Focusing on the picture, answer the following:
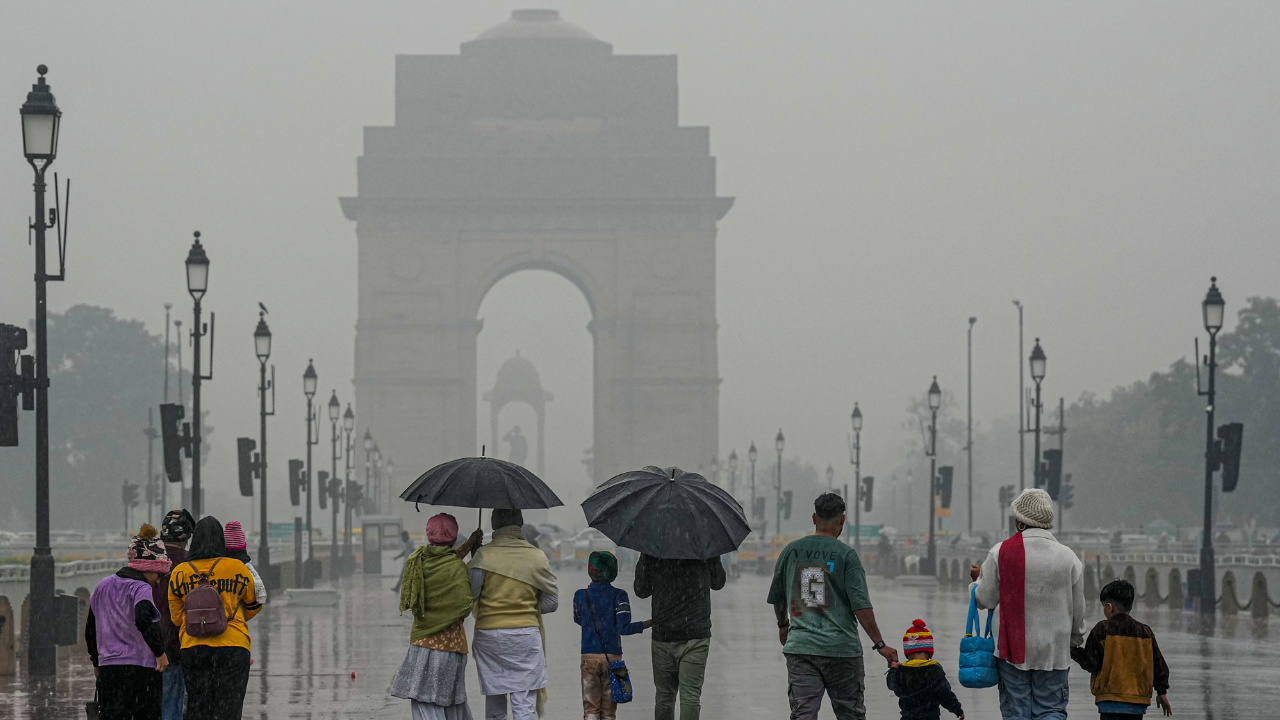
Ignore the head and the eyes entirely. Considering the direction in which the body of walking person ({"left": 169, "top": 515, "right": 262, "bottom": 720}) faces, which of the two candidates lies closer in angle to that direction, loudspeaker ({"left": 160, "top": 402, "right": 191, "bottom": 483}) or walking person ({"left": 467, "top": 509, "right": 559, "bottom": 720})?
the loudspeaker

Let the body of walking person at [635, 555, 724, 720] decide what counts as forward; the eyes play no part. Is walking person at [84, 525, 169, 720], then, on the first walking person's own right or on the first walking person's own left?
on the first walking person's own left

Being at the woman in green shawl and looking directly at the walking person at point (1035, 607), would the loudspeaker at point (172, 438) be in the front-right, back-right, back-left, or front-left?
back-left

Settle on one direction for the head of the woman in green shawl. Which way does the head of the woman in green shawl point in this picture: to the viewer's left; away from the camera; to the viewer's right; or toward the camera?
away from the camera

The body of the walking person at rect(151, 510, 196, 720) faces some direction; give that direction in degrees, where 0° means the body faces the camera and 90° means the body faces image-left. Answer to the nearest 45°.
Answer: approximately 180°

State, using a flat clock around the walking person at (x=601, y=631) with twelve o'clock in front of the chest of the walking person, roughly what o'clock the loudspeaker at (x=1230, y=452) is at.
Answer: The loudspeaker is roughly at 1 o'clock from the walking person.

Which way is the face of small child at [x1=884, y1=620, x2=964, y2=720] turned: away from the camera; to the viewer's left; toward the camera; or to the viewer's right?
away from the camera

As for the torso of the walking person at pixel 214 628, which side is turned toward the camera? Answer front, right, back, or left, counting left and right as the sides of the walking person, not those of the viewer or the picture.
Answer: back

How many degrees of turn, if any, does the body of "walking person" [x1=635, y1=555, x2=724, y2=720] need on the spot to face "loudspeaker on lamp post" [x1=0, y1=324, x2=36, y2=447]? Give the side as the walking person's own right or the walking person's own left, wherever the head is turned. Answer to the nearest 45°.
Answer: approximately 45° to the walking person's own left

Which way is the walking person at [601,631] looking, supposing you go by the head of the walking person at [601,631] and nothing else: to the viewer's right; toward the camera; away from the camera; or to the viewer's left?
away from the camera

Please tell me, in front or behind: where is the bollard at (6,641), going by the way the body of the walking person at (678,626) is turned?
in front
